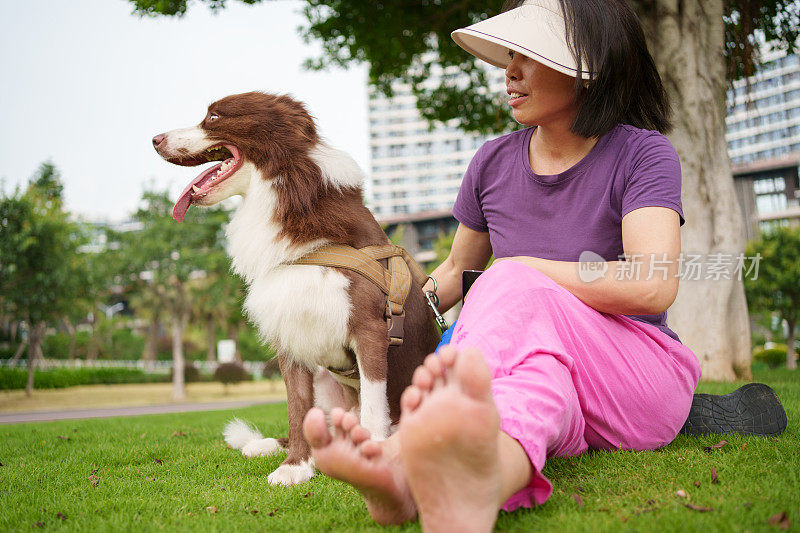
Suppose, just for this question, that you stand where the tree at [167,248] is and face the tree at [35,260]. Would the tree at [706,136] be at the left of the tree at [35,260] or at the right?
left

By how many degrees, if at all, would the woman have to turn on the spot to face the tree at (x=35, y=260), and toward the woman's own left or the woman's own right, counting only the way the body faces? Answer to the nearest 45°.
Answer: approximately 90° to the woman's own right

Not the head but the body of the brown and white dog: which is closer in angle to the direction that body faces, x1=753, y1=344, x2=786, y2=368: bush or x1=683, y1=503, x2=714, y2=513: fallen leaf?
the fallen leaf

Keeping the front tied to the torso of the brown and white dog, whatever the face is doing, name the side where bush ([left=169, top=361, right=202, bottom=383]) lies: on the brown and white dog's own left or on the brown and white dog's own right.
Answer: on the brown and white dog's own right

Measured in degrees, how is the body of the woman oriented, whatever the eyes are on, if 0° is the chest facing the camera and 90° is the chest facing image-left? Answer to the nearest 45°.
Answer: approximately 45°

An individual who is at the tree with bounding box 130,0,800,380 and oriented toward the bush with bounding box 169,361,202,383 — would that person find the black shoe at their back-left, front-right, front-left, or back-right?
back-left

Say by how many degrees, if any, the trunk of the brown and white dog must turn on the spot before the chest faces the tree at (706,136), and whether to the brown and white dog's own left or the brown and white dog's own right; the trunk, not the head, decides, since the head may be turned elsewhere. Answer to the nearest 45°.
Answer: approximately 180°

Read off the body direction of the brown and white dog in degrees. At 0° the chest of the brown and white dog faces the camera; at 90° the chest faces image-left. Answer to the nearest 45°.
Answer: approximately 45°

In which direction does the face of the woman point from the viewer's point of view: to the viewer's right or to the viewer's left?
to the viewer's left
